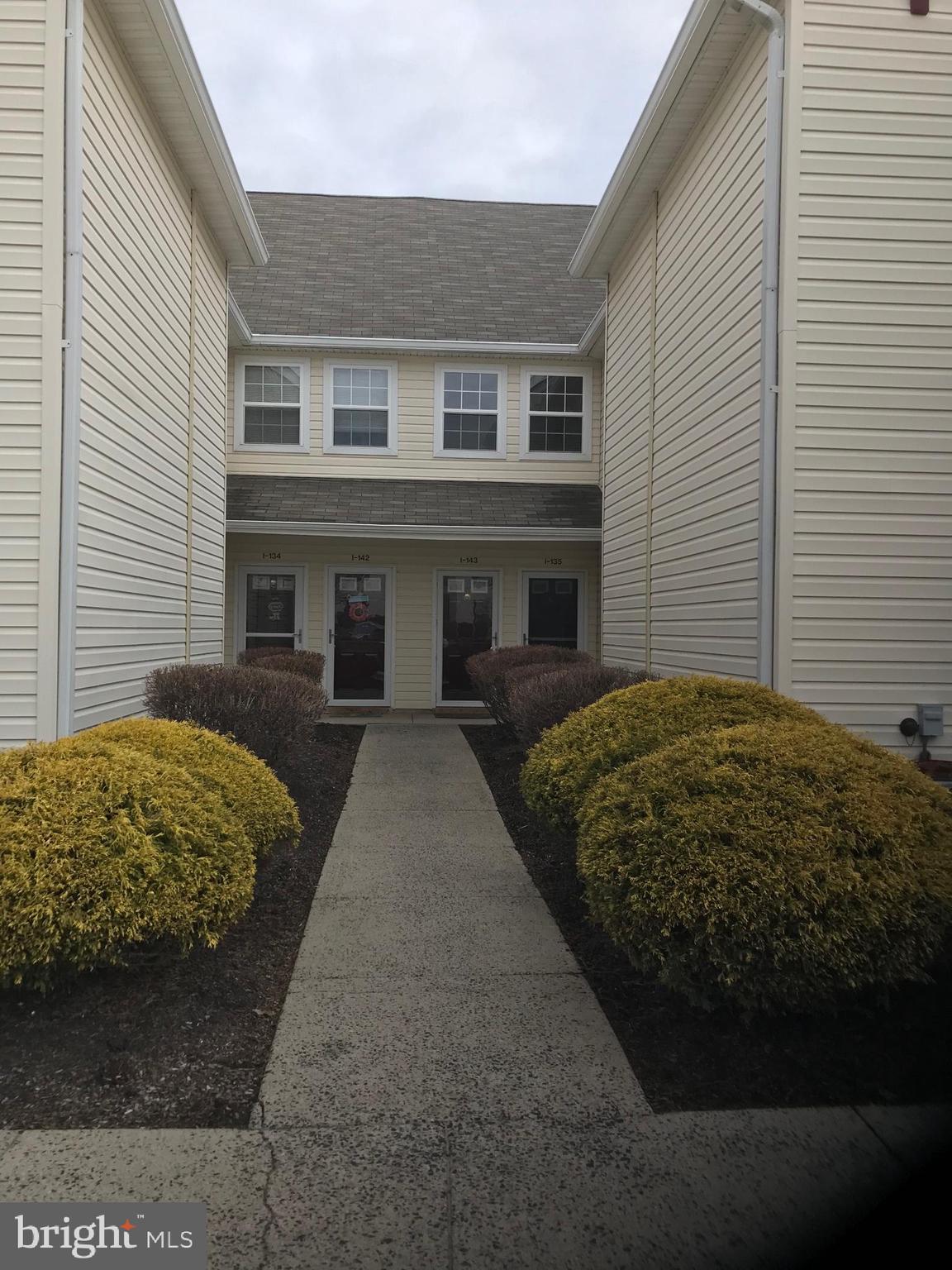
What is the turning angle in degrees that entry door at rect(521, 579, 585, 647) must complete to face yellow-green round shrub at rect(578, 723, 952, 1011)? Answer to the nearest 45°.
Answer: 0° — it already faces it

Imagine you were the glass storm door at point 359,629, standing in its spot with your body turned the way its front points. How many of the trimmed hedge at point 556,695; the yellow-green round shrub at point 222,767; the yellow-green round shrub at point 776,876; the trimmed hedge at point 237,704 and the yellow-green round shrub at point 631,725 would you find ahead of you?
5

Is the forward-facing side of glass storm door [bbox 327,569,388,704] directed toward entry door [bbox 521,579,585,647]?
no

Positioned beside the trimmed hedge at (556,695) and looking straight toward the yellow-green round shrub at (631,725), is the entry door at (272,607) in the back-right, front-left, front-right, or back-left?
back-right

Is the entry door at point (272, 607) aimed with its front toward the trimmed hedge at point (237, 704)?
yes

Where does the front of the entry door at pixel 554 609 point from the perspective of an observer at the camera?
facing the viewer

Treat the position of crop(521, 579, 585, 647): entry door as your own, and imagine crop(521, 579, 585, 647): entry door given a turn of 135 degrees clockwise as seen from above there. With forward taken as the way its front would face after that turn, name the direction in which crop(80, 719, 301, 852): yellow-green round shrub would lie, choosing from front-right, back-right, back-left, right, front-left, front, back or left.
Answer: back-left

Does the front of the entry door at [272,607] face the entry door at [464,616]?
no

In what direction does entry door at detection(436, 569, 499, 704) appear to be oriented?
toward the camera

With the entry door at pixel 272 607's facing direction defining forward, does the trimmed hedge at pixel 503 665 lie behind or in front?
in front

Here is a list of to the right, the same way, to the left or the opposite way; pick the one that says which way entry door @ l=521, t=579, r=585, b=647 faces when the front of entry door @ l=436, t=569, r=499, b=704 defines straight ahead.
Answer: the same way

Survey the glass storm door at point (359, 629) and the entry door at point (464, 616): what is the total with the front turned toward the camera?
2

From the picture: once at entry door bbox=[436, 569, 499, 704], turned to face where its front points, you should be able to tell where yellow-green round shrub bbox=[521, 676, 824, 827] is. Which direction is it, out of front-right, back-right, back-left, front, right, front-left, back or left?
front

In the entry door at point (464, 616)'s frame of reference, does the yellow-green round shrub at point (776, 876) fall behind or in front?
in front

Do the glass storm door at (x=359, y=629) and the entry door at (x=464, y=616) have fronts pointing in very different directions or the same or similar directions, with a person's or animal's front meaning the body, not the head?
same or similar directions

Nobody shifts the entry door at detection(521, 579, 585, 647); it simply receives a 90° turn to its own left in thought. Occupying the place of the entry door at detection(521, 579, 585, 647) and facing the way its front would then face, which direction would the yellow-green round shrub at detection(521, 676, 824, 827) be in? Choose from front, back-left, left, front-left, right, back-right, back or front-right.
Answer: right

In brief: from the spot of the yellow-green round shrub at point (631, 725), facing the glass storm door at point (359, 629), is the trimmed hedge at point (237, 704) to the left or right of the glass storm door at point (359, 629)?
left

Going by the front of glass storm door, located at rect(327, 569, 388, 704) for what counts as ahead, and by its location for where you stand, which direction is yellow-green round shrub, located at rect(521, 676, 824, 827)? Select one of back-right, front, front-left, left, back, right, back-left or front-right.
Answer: front

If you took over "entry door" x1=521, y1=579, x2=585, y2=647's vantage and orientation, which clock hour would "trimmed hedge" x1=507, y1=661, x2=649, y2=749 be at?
The trimmed hedge is roughly at 12 o'clock from the entry door.

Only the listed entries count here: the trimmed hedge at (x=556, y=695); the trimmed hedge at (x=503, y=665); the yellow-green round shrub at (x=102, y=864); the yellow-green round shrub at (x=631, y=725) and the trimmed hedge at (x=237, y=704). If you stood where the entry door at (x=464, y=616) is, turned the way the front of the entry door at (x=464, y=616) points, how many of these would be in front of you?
5

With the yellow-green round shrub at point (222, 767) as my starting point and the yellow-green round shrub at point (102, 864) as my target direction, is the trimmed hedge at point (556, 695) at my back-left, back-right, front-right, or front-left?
back-left

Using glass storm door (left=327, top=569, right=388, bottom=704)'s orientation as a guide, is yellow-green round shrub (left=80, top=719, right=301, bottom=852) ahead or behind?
ahead
